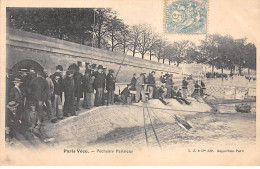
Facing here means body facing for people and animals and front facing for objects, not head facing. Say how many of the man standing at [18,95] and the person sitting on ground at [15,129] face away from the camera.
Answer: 0

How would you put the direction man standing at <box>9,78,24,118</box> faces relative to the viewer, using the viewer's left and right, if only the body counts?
facing the viewer and to the right of the viewer

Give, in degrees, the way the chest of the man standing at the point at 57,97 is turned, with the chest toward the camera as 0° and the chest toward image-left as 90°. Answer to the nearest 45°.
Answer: approximately 315°
